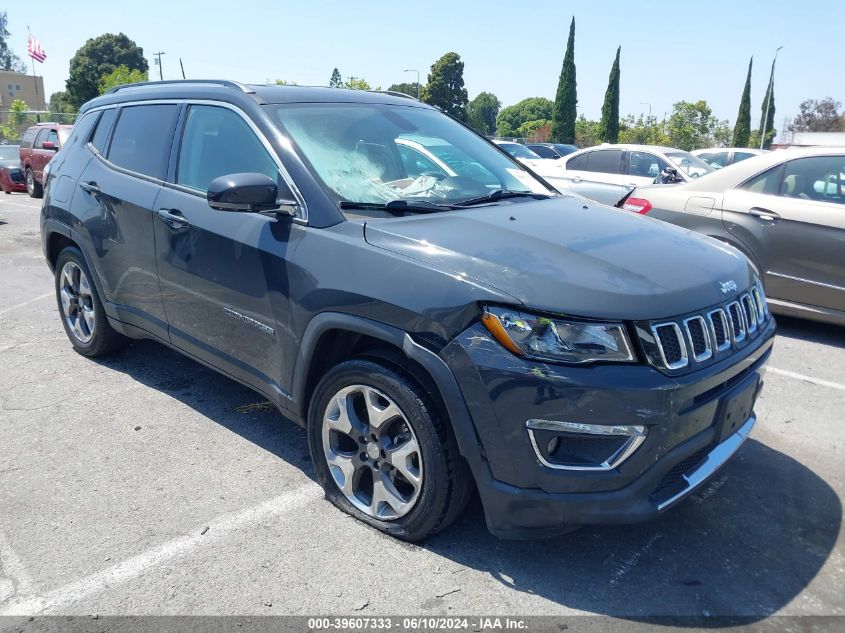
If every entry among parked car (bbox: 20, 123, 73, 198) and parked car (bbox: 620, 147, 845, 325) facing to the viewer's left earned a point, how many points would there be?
0

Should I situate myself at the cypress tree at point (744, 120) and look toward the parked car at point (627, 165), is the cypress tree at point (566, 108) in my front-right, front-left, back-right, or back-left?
front-right

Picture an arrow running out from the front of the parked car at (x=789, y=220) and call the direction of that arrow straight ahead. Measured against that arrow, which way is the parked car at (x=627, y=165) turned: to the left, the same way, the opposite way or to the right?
the same way

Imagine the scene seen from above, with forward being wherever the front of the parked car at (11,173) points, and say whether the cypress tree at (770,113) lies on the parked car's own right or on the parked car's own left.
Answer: on the parked car's own left

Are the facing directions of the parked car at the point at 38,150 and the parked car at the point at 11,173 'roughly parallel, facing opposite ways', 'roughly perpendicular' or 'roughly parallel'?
roughly parallel

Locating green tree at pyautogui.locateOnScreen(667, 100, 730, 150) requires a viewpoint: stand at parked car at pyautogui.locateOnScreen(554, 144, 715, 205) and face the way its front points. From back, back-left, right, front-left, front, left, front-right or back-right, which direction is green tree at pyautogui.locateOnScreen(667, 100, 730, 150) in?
back-left

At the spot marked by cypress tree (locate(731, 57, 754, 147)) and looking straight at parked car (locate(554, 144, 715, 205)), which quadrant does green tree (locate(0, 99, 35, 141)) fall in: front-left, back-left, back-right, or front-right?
front-right

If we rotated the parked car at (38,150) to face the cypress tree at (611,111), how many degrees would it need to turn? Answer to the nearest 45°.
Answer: approximately 90° to its left

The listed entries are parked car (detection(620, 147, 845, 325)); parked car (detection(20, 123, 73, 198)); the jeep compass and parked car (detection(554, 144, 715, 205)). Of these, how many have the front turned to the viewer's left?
0

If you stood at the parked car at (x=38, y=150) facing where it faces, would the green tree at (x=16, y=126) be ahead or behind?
behind

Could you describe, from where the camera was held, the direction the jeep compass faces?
facing the viewer and to the right of the viewer

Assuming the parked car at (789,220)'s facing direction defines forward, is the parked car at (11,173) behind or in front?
behind

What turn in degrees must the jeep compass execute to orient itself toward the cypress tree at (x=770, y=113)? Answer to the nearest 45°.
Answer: approximately 90° to its left
